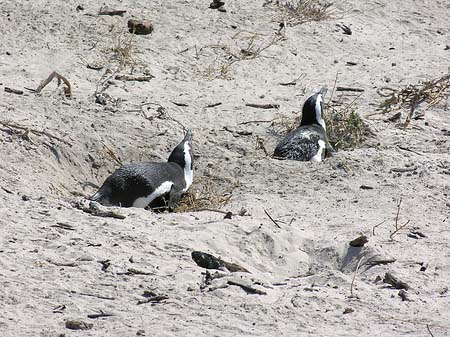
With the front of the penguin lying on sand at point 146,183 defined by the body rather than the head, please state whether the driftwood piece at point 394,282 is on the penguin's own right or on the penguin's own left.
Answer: on the penguin's own right

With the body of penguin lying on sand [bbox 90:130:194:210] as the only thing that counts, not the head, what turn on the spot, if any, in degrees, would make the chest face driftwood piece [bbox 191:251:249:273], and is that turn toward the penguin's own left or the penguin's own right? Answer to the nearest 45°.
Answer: approximately 90° to the penguin's own right

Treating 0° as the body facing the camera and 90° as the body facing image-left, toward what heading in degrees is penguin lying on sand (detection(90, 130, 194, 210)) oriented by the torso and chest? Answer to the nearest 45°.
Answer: approximately 270°

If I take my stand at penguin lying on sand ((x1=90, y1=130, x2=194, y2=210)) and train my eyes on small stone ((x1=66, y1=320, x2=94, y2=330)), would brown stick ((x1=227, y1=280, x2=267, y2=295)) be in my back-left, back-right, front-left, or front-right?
front-left

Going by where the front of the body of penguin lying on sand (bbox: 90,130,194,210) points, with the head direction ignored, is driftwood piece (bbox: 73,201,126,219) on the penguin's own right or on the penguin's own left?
on the penguin's own right

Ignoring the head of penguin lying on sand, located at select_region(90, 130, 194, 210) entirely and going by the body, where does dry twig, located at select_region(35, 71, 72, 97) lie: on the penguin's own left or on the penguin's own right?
on the penguin's own left

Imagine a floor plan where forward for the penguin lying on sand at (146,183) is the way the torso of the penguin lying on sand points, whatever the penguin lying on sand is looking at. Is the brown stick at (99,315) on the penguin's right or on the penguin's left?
on the penguin's right

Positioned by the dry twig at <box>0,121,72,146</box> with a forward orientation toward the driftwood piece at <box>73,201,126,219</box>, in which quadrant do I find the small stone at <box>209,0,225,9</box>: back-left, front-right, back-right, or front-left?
back-left

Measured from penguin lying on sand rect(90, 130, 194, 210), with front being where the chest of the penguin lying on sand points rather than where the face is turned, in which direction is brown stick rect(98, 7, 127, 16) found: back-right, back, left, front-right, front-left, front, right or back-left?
left

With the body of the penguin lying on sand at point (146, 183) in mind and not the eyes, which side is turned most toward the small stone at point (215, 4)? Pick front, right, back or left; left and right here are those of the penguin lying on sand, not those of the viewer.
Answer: left

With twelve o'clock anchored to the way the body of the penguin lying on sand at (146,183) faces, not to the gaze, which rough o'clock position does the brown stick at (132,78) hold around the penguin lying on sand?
The brown stick is roughly at 9 o'clock from the penguin lying on sand.

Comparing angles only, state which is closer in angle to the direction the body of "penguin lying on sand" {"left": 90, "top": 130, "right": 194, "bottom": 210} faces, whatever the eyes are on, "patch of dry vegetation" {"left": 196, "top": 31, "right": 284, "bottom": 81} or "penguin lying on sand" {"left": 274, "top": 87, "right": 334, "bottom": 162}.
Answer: the penguin lying on sand
